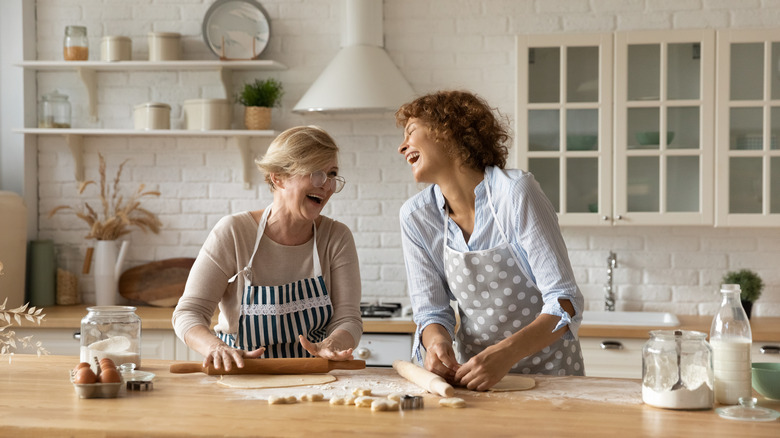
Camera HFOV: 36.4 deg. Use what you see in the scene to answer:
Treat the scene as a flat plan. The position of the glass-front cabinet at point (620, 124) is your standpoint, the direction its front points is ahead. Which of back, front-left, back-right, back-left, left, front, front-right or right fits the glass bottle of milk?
front

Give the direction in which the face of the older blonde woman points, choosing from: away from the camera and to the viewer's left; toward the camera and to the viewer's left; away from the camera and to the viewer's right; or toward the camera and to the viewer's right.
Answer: toward the camera and to the viewer's right

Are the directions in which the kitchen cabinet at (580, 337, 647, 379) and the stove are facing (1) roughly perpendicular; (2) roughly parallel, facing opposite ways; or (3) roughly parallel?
roughly parallel

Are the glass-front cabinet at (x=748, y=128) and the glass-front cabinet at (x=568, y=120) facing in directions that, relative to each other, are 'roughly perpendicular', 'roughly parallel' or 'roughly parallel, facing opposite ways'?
roughly parallel

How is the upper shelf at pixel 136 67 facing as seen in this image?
toward the camera

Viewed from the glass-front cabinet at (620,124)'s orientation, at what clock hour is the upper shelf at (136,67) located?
The upper shelf is roughly at 3 o'clock from the glass-front cabinet.

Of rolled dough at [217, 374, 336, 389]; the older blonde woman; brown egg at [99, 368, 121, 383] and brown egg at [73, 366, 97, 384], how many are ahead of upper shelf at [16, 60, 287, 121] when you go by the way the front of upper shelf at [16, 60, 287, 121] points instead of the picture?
4

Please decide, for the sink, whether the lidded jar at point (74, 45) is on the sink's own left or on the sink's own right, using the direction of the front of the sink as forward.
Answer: on the sink's own right

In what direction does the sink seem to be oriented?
toward the camera

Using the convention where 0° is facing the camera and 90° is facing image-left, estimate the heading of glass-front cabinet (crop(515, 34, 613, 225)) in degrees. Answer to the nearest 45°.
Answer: approximately 0°

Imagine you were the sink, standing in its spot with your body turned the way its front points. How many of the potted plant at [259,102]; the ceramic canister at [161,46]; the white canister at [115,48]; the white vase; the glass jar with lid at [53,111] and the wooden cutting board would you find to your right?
6

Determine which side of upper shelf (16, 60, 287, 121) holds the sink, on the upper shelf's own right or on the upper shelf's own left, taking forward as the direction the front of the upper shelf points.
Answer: on the upper shelf's own left

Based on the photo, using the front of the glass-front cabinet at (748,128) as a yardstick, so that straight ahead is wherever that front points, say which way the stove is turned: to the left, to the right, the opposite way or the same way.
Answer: the same way

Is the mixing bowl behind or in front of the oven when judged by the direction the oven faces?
in front

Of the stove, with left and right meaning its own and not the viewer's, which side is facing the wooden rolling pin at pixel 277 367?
front
